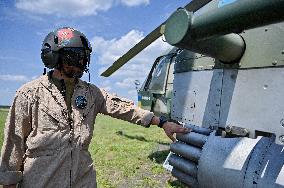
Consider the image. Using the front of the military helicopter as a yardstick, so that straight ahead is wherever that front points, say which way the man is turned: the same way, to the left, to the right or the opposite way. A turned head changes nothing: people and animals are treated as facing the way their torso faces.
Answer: the opposite way

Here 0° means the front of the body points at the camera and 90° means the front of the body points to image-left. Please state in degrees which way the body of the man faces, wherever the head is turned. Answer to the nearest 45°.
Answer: approximately 315°

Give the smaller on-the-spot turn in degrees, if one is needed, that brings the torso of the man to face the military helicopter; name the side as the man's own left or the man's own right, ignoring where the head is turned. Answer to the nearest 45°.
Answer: approximately 45° to the man's own left
